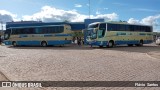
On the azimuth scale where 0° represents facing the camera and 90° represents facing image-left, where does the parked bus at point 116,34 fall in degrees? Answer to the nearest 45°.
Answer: approximately 45°
